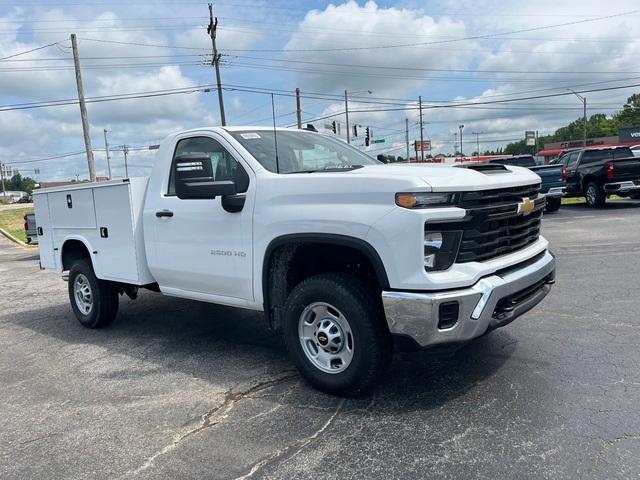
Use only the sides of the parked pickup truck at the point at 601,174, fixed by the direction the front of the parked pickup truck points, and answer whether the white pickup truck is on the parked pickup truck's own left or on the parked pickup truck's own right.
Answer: on the parked pickup truck's own left

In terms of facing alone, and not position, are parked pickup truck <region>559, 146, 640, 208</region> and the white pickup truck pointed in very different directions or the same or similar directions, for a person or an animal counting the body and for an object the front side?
very different directions

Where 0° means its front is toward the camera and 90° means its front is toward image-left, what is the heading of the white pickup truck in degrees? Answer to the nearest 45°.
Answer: approximately 315°

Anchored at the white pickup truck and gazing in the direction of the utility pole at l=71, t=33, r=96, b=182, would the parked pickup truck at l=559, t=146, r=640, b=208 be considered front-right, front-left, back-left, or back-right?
front-right

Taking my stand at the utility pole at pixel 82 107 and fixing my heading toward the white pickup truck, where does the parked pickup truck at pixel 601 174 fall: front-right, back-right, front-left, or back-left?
front-left

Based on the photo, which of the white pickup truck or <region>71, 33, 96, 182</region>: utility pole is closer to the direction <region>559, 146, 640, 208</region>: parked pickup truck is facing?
the utility pole

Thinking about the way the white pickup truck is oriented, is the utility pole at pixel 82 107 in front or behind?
behind

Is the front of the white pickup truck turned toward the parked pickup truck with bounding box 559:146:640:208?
no

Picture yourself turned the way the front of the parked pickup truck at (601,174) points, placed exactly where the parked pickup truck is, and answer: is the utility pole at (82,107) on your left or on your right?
on your left

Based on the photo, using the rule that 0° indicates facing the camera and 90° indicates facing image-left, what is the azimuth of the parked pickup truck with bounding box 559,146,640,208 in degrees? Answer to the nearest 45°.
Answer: approximately 135°
